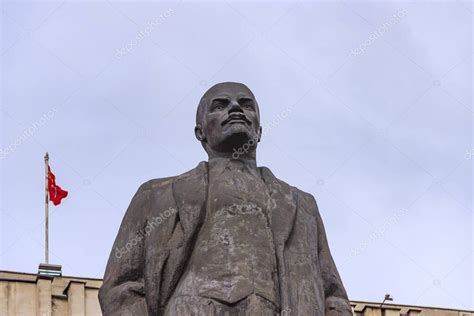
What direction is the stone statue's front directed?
toward the camera
